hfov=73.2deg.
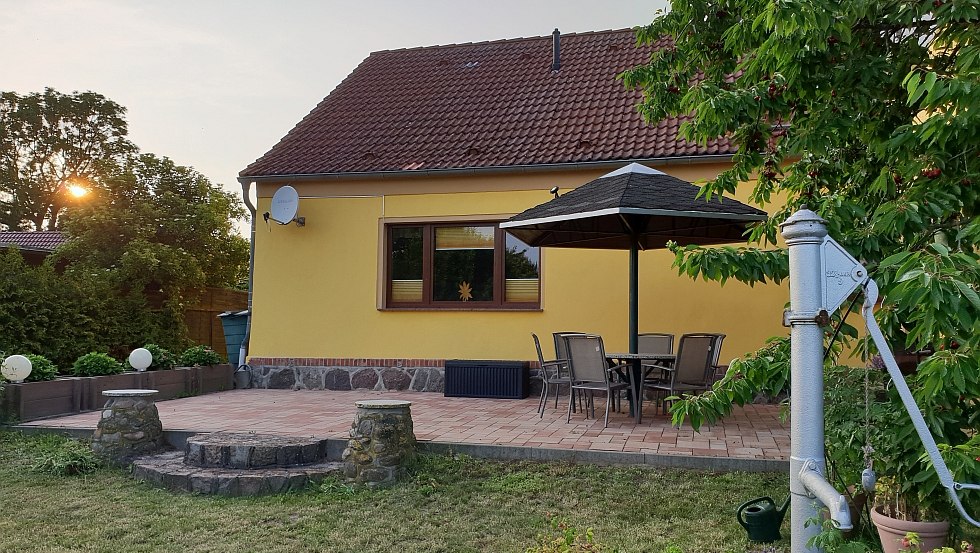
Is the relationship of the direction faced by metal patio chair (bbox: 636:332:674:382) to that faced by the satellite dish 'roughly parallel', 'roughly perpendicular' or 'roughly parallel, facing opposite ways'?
roughly parallel

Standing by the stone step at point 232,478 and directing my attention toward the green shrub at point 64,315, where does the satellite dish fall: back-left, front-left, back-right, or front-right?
front-right

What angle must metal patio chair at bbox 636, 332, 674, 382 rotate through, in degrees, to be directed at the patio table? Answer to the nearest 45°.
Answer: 0° — it already faces it

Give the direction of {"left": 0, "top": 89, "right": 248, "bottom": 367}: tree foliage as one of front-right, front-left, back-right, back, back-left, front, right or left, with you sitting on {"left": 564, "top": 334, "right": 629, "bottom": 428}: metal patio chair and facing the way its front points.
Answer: left

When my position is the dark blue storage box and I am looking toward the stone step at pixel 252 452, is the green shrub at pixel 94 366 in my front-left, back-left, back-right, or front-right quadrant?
front-right

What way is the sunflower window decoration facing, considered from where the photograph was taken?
facing the viewer

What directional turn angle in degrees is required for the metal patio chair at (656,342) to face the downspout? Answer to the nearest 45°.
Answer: approximately 90° to its right

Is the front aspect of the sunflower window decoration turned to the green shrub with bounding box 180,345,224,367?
no

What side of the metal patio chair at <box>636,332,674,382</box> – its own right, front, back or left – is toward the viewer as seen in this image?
front

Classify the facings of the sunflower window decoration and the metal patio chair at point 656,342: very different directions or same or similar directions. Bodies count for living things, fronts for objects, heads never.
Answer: same or similar directions

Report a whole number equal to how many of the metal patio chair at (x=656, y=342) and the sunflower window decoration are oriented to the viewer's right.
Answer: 0

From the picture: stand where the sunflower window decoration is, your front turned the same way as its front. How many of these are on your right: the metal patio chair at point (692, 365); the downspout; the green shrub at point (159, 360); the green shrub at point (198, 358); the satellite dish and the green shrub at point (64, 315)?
5

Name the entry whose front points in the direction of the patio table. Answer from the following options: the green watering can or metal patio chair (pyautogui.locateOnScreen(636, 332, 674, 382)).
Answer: the metal patio chair

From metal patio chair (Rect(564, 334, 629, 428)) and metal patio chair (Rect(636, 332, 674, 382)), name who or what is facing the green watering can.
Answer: metal patio chair (Rect(636, 332, 674, 382))

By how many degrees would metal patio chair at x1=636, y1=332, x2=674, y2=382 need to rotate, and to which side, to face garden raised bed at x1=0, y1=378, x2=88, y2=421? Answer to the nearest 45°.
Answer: approximately 45° to its right

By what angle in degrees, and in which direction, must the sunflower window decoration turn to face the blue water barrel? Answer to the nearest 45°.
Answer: approximately 90° to its right
